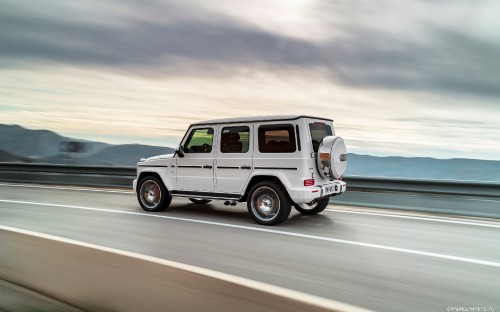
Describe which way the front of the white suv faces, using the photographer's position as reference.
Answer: facing away from the viewer and to the left of the viewer

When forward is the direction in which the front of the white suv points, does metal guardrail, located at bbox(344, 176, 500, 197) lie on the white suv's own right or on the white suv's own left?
on the white suv's own right

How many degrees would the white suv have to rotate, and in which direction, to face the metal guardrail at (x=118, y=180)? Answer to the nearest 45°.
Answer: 0° — it already faces it
